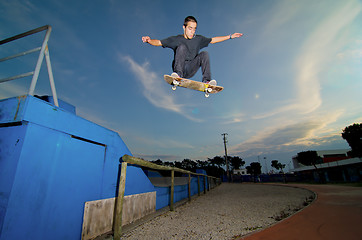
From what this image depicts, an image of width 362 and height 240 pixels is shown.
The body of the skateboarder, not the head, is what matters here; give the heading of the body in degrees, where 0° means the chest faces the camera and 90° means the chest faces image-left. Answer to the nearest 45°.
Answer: approximately 0°

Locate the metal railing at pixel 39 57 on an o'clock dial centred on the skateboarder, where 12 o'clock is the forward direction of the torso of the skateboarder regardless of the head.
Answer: The metal railing is roughly at 2 o'clock from the skateboarder.
